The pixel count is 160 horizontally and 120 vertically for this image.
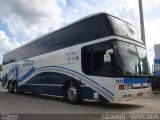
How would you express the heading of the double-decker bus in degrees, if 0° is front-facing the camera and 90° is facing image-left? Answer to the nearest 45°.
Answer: approximately 315°
